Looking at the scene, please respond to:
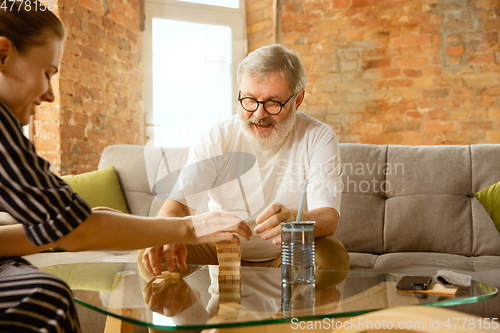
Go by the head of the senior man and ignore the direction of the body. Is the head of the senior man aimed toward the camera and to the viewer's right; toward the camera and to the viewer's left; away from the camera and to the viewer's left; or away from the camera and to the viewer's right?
toward the camera and to the viewer's left

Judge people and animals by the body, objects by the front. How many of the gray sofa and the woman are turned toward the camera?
1

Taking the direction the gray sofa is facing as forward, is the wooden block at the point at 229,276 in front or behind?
in front

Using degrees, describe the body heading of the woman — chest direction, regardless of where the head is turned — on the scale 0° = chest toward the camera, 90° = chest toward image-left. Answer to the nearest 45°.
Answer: approximately 270°

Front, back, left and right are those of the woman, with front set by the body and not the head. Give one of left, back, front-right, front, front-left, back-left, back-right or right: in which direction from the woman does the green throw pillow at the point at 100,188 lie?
left

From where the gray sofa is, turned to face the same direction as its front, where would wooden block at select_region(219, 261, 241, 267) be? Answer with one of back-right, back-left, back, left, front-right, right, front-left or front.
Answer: front-right

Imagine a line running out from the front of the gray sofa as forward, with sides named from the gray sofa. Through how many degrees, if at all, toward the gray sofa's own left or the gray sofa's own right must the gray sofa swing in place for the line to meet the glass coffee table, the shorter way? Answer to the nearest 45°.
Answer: approximately 45° to the gray sofa's own right

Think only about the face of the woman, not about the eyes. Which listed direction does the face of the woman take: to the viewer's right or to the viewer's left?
to the viewer's right

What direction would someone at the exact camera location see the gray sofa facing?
facing the viewer

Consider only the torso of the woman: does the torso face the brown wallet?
yes

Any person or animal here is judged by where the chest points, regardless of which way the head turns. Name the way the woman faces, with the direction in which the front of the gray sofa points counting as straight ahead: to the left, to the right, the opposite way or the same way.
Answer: to the left
